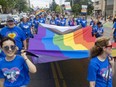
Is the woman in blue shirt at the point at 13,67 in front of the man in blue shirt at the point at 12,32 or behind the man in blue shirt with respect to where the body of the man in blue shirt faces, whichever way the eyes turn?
in front

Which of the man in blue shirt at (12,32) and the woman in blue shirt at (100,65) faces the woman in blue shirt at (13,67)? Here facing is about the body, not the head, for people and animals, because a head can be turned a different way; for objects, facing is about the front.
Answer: the man in blue shirt

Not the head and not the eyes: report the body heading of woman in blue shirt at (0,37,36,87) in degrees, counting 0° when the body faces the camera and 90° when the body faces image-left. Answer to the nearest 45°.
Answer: approximately 0°

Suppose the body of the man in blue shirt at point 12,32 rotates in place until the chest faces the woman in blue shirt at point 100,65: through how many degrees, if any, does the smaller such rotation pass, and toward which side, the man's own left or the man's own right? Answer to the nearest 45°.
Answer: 0° — they already face them

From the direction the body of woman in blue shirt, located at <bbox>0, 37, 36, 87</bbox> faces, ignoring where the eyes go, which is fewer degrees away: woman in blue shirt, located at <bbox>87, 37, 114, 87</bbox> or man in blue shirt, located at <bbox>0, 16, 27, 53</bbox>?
the woman in blue shirt

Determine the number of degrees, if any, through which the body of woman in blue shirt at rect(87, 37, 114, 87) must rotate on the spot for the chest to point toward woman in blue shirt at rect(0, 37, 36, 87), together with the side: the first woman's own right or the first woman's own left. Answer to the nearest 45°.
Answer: approximately 135° to the first woman's own right

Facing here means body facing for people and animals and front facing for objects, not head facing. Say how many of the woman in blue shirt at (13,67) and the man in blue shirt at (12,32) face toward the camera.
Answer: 2

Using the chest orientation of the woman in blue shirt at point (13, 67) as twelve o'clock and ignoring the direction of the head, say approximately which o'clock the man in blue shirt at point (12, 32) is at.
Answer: The man in blue shirt is roughly at 6 o'clock from the woman in blue shirt.

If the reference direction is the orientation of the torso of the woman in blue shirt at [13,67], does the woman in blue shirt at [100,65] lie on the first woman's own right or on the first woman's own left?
on the first woman's own left
